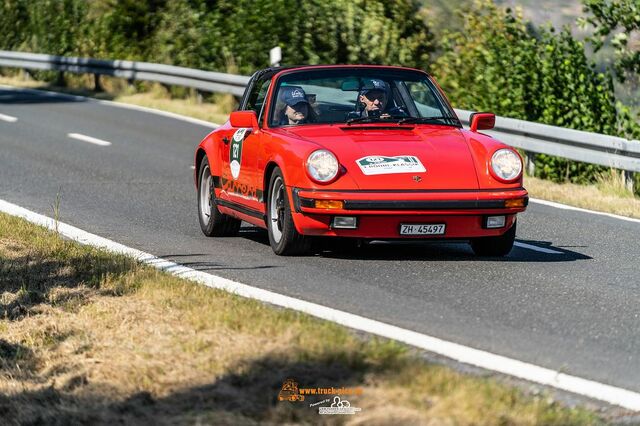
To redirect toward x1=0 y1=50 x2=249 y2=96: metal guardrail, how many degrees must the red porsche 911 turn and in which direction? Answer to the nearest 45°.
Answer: approximately 135° to its left

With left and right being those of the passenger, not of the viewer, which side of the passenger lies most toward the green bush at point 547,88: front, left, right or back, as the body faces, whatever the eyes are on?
left

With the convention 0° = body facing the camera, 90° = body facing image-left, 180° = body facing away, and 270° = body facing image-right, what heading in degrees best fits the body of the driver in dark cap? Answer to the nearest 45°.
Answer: approximately 315°

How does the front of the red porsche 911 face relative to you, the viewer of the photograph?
facing the viewer and to the right of the viewer

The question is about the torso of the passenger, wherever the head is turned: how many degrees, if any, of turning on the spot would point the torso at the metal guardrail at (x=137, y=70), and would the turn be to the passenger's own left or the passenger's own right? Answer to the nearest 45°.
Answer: approximately 135° to the passenger's own left

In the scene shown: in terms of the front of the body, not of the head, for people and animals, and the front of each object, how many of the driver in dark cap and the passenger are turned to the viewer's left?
0
